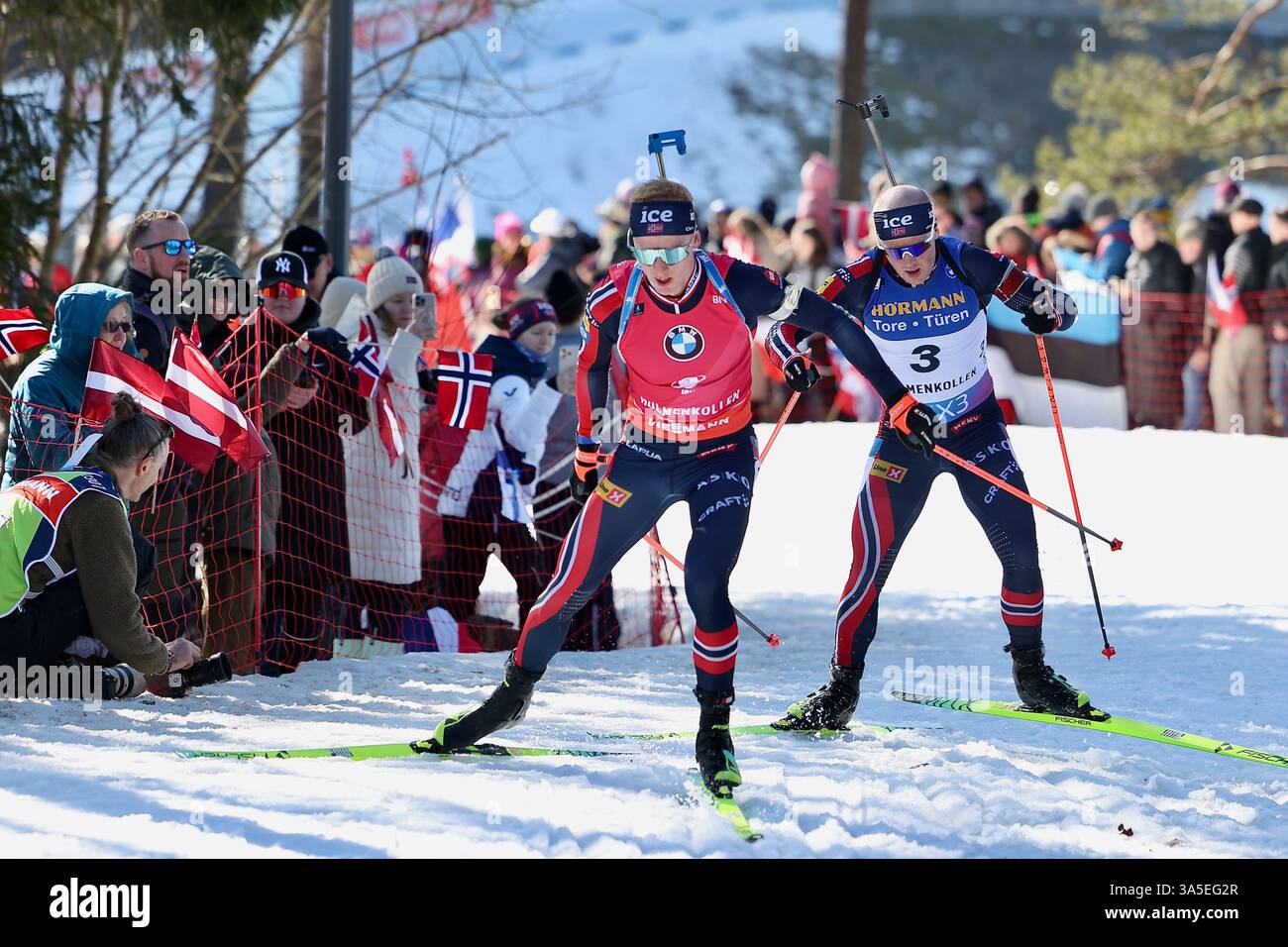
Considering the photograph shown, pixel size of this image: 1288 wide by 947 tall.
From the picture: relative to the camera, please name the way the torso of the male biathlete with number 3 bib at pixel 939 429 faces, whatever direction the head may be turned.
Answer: toward the camera

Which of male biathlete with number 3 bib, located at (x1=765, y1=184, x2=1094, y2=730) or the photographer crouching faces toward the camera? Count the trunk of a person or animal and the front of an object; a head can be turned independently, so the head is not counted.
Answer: the male biathlete with number 3 bib

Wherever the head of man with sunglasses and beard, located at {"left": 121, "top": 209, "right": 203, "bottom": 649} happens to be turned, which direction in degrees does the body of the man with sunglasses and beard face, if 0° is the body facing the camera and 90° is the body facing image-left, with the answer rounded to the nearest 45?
approximately 315°

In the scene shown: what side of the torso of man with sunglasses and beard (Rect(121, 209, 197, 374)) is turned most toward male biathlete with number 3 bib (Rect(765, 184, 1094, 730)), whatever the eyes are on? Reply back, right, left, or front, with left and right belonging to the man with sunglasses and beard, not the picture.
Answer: front

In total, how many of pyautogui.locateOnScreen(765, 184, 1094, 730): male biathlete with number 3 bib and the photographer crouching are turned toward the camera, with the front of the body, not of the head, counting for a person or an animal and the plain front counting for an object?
1

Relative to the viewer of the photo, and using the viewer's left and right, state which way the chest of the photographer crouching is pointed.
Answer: facing away from the viewer and to the right of the viewer

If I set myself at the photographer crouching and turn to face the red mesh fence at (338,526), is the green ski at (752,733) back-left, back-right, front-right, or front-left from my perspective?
front-right
